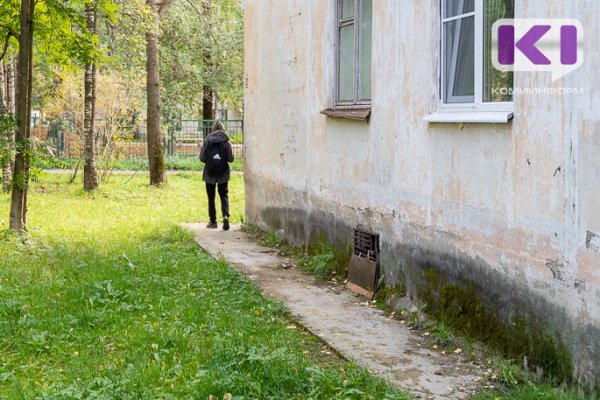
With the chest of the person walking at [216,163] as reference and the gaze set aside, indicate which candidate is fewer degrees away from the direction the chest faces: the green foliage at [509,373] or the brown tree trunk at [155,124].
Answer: the brown tree trunk

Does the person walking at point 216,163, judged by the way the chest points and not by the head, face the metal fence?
yes

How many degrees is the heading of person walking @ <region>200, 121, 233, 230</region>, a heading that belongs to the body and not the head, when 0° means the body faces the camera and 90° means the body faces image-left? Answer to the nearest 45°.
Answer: approximately 180°

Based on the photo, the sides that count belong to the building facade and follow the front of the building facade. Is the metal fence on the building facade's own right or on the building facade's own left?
on the building facade's own right

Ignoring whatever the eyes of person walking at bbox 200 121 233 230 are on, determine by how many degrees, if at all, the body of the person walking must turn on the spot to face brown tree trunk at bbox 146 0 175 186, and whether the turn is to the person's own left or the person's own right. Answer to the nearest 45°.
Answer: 0° — they already face it

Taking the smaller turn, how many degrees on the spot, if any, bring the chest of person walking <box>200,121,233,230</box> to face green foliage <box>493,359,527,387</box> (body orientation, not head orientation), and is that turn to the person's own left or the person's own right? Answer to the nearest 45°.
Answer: approximately 180°
